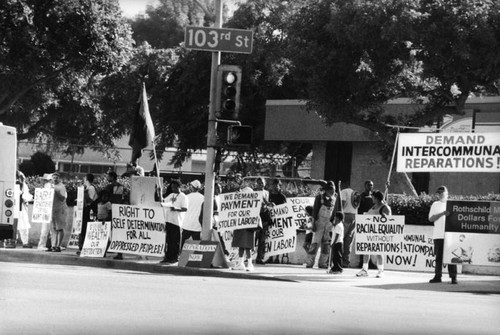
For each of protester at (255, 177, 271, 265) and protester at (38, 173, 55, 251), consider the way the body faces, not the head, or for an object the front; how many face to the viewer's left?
1

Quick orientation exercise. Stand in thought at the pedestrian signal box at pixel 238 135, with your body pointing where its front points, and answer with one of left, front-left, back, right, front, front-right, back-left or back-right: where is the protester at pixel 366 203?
back-left

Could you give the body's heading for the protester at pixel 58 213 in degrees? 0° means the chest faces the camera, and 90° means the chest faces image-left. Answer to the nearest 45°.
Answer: approximately 45°

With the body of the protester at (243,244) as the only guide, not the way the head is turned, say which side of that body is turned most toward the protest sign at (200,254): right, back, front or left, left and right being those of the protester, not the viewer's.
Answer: right
